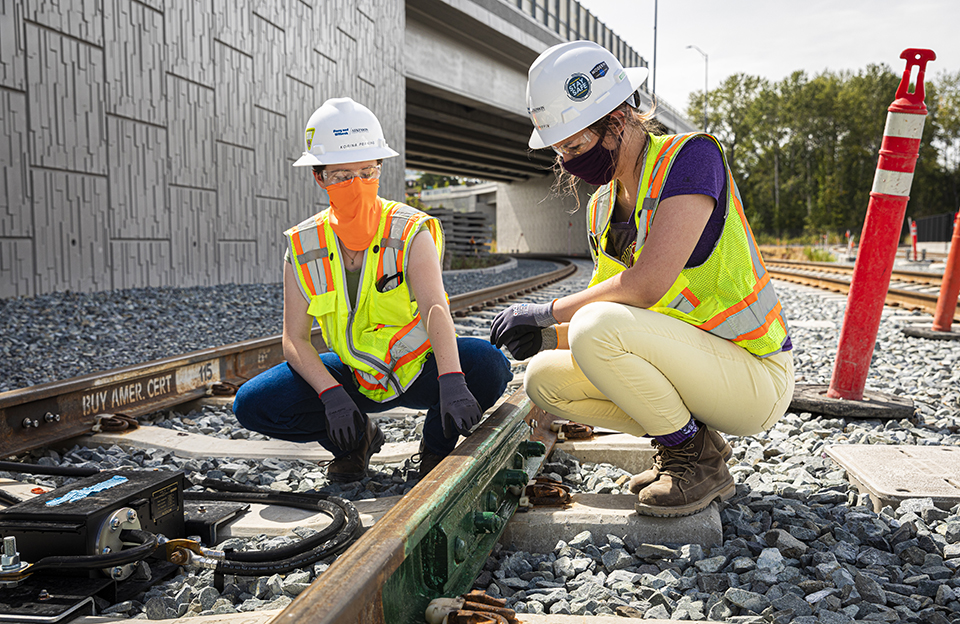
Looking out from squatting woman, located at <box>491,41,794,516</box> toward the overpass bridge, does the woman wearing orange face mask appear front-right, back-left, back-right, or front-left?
front-left

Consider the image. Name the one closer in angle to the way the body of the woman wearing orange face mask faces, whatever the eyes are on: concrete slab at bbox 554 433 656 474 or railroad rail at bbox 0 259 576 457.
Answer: the concrete slab

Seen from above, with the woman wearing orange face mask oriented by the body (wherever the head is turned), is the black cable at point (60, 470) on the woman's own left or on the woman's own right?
on the woman's own right

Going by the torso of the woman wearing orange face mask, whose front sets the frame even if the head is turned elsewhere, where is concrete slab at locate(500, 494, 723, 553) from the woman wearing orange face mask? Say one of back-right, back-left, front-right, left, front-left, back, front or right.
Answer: front-left

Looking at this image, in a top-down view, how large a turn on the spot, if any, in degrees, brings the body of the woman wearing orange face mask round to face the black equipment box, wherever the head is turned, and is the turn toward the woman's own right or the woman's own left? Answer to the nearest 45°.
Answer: approximately 45° to the woman's own right

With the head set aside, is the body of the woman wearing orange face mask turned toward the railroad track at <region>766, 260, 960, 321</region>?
no

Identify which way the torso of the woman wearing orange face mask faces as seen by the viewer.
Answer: toward the camera

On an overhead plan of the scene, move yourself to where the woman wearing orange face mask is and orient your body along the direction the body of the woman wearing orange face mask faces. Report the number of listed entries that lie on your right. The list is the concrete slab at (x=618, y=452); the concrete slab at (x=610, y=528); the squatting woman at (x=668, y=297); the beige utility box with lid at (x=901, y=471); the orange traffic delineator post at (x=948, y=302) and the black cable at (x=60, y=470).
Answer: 1

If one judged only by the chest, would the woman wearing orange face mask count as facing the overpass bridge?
no

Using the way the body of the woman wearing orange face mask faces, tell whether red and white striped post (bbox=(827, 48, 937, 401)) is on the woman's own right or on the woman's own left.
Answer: on the woman's own left

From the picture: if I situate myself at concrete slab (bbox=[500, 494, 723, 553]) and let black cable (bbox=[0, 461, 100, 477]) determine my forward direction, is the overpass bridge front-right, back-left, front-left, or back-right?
front-right

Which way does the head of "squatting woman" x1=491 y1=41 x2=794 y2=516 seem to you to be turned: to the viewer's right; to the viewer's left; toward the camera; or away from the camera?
to the viewer's left

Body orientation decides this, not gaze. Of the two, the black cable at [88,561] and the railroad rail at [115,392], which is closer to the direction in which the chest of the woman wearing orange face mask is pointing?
the black cable

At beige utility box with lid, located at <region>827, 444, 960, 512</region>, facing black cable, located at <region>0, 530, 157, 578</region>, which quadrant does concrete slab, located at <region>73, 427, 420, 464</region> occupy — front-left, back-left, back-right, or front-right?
front-right

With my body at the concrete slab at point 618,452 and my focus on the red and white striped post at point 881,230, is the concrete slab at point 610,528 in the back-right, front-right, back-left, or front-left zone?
back-right

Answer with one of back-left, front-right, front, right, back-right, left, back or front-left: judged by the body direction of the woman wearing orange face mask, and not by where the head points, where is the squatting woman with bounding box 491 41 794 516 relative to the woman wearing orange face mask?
front-left

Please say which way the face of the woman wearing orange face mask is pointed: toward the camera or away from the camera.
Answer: toward the camera
